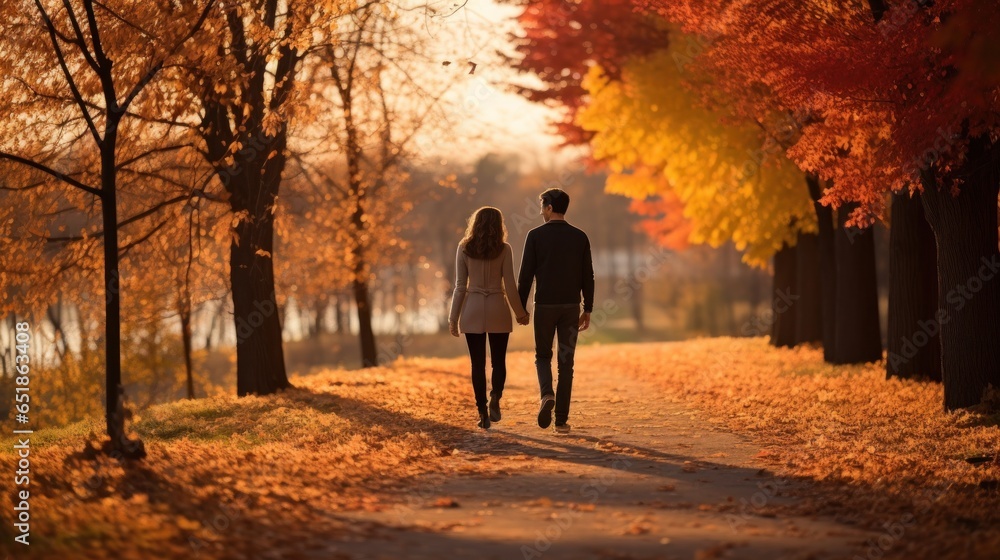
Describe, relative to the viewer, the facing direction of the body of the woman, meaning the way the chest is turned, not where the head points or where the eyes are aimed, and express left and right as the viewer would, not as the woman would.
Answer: facing away from the viewer

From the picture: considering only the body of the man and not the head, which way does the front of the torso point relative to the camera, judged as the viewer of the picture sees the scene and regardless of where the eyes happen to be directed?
away from the camera

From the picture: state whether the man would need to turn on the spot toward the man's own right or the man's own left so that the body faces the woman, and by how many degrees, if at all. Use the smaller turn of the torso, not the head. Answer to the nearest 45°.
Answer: approximately 90° to the man's own left

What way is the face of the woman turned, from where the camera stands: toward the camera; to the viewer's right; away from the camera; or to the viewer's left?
away from the camera

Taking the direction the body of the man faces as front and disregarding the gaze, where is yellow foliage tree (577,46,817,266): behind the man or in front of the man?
in front

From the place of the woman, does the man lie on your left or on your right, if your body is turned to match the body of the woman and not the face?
on your right

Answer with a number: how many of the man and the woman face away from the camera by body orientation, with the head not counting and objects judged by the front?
2

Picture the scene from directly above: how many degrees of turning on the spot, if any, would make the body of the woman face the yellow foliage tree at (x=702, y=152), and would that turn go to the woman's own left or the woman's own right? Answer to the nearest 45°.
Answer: approximately 45° to the woman's own right

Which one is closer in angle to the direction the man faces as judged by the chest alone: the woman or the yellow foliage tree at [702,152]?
the yellow foliage tree
